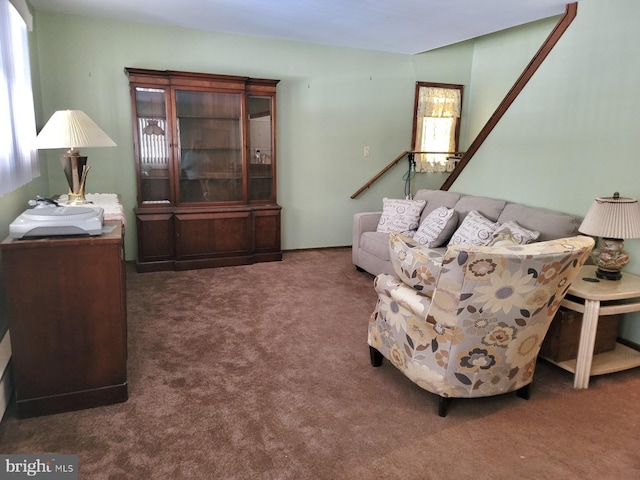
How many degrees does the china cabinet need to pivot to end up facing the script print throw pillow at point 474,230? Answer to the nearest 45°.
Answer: approximately 45° to its left

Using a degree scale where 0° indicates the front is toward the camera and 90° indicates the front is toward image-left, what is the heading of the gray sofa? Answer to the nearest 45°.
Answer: approximately 45°

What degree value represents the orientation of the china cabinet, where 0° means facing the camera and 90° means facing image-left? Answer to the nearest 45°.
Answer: approximately 0°

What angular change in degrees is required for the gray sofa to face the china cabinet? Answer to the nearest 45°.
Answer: approximately 45° to its right

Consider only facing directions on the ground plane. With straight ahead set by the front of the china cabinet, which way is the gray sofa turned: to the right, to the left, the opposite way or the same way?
to the right

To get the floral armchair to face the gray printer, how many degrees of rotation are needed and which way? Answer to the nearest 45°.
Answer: approximately 45° to its left
